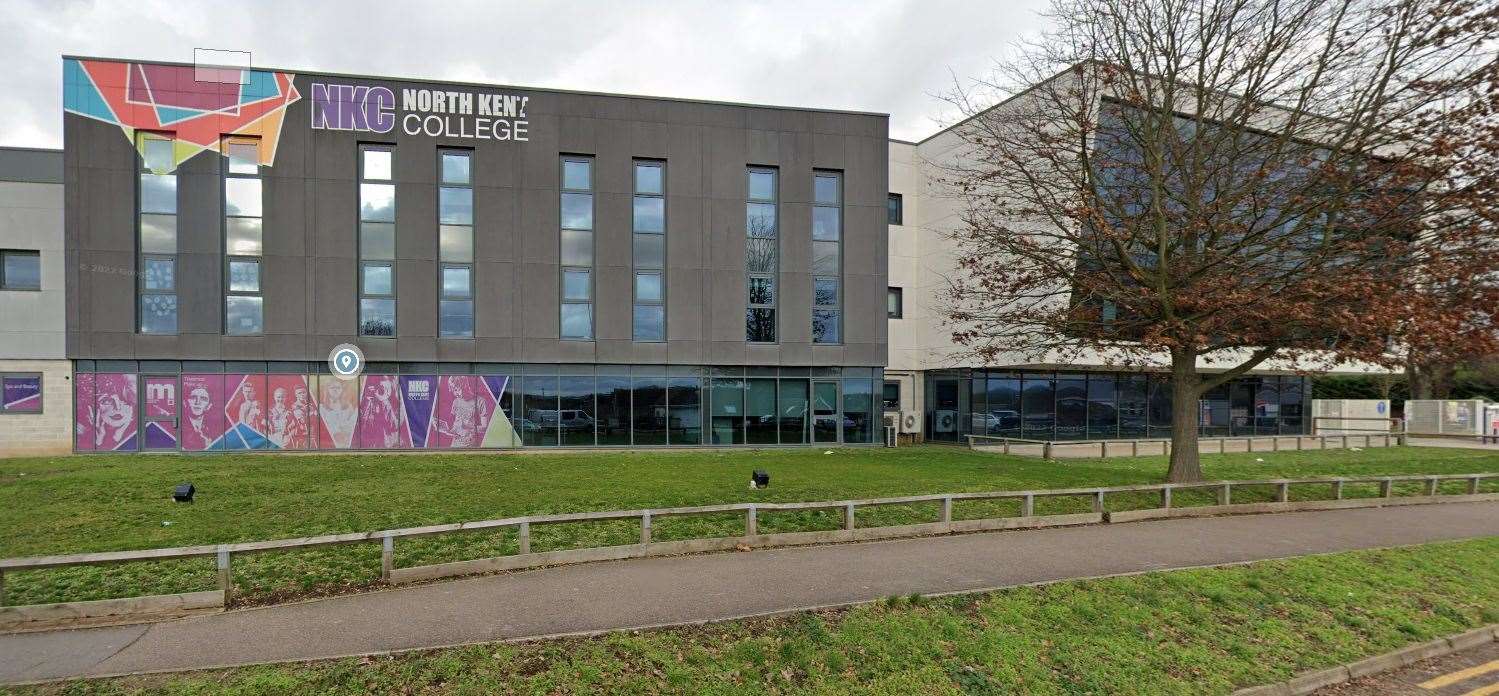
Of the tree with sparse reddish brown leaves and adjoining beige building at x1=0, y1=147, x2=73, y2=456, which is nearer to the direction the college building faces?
the tree with sparse reddish brown leaves

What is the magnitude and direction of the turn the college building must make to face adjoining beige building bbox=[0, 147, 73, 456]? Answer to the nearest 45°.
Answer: approximately 90° to its right

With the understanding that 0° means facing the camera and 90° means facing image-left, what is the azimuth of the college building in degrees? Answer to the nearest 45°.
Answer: approximately 0°

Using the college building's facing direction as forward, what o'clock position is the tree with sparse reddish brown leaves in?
The tree with sparse reddish brown leaves is roughly at 10 o'clock from the college building.

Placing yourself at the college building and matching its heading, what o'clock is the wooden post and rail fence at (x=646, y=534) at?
The wooden post and rail fence is roughly at 11 o'clock from the college building.

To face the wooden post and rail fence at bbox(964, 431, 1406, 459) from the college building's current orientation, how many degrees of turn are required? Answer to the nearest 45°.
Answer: approximately 90° to its left
